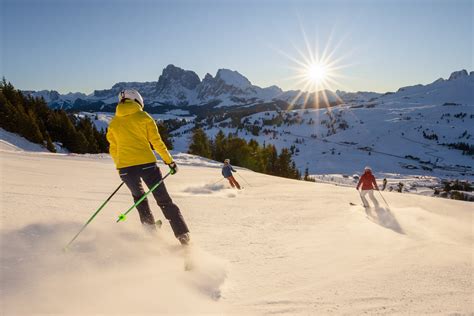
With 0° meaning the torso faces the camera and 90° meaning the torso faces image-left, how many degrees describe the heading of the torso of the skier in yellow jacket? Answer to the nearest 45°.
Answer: approximately 180°

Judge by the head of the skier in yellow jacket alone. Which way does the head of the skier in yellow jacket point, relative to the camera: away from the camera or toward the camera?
away from the camera
